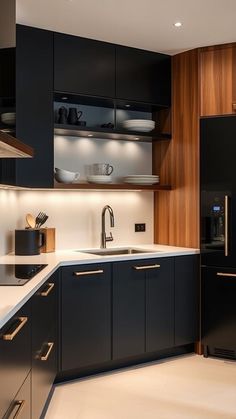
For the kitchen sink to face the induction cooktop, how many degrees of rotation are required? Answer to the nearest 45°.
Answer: approximately 45° to its right

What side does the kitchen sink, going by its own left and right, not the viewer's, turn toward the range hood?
right

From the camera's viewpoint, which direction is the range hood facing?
to the viewer's right

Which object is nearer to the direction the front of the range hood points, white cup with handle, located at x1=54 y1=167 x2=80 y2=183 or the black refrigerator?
the black refrigerator

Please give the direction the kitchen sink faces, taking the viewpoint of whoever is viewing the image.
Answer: facing the viewer and to the right of the viewer

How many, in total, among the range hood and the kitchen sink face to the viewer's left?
0

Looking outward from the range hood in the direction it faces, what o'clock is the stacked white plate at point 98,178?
The stacked white plate is roughly at 10 o'clock from the range hood.

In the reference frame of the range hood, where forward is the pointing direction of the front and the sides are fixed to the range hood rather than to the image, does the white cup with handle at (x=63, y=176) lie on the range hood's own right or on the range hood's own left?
on the range hood's own left

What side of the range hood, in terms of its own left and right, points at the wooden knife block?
left
